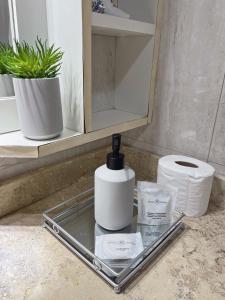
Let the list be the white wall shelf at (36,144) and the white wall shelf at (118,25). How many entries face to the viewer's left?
0

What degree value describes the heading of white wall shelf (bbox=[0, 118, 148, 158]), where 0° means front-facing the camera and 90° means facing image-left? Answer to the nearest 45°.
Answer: approximately 315°
